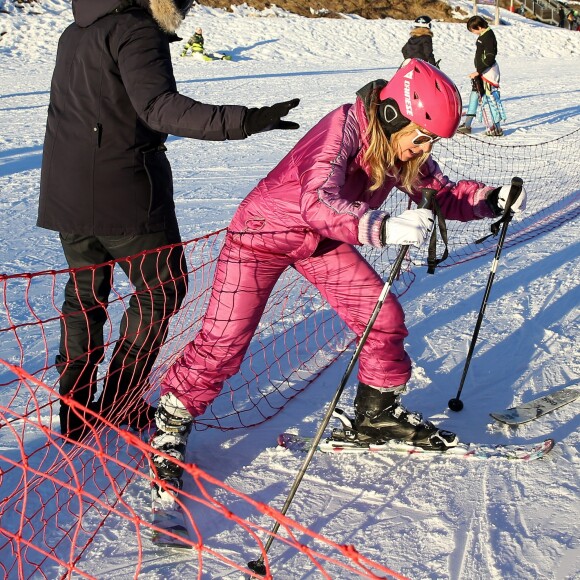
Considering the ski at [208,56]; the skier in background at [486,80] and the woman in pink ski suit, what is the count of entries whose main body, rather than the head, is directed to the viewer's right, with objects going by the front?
2

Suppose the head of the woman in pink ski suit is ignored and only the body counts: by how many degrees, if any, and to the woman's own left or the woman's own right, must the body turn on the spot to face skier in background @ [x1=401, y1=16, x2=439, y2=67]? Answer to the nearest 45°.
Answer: approximately 90° to the woman's own left

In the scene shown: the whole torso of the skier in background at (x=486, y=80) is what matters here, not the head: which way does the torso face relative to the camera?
to the viewer's left

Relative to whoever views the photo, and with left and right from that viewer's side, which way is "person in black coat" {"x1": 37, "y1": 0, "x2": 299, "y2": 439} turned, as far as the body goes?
facing away from the viewer and to the right of the viewer

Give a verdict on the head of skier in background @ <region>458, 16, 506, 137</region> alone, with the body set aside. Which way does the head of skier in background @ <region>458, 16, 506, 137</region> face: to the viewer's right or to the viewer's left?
to the viewer's left

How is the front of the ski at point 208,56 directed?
to the viewer's right

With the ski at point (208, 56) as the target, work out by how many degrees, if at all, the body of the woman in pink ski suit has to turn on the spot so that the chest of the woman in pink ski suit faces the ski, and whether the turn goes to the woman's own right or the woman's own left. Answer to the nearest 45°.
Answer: approximately 90° to the woman's own left
